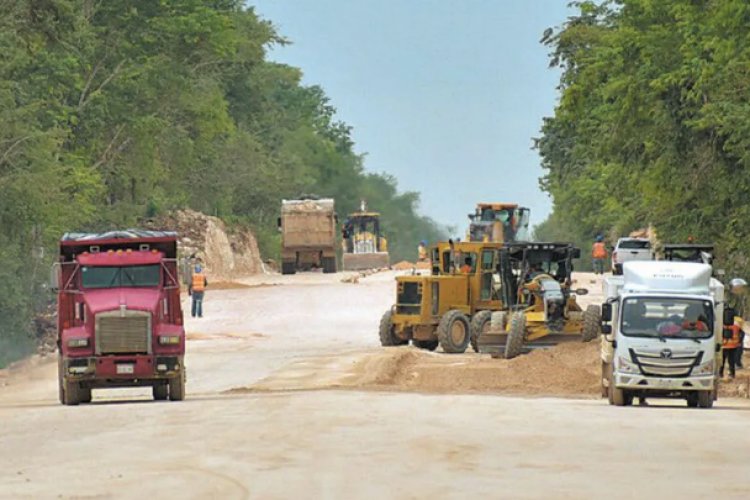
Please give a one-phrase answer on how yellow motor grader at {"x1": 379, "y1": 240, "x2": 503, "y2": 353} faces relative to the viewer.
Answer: facing away from the viewer and to the right of the viewer

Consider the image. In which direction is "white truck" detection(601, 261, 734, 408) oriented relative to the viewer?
toward the camera

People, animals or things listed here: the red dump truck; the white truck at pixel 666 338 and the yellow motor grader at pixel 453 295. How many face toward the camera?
2

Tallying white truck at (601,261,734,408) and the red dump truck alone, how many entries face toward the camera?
2

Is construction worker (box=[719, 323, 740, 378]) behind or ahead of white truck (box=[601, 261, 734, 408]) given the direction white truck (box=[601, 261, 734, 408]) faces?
behind

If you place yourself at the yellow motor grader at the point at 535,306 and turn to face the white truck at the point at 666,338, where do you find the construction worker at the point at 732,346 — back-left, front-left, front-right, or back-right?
front-left

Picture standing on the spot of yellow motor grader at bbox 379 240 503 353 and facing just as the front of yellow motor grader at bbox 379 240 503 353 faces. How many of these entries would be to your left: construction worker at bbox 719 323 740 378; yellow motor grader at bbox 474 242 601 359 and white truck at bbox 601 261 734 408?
0

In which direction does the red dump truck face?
toward the camera

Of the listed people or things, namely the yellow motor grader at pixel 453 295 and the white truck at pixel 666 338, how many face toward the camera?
1

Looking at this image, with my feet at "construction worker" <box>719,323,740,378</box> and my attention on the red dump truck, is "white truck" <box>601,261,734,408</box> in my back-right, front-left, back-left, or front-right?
front-left

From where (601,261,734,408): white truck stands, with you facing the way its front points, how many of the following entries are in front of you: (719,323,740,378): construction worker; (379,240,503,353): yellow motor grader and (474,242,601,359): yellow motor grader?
0

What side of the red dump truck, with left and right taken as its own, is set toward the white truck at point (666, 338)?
left

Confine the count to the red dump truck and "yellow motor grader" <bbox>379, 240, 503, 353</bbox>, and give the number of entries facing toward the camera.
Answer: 1

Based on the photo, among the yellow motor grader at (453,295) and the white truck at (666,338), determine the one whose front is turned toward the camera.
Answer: the white truck

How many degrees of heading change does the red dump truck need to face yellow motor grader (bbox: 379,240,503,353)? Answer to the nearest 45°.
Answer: approximately 135° to its left
